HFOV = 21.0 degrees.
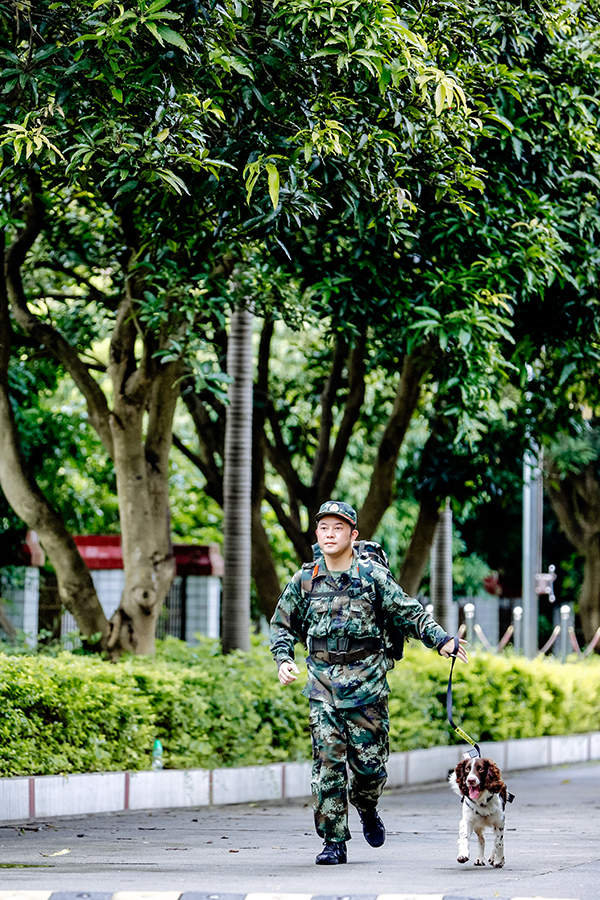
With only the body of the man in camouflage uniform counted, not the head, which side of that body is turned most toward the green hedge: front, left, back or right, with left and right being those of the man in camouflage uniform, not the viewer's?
back

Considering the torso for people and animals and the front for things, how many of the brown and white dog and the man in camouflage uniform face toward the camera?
2

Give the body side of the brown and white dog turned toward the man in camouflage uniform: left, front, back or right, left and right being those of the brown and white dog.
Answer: right

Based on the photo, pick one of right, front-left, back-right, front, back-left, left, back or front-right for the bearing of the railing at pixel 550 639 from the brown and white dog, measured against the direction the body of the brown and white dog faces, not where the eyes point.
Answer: back

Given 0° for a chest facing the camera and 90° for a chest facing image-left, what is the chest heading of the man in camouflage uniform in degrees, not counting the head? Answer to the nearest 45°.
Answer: approximately 0°

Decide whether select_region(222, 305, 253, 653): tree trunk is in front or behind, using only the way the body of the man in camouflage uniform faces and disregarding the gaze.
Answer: behind

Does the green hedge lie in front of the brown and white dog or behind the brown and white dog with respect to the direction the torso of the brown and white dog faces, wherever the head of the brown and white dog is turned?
behind

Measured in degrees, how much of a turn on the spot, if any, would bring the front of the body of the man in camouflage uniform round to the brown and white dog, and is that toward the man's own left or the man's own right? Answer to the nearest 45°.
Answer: approximately 90° to the man's own left
